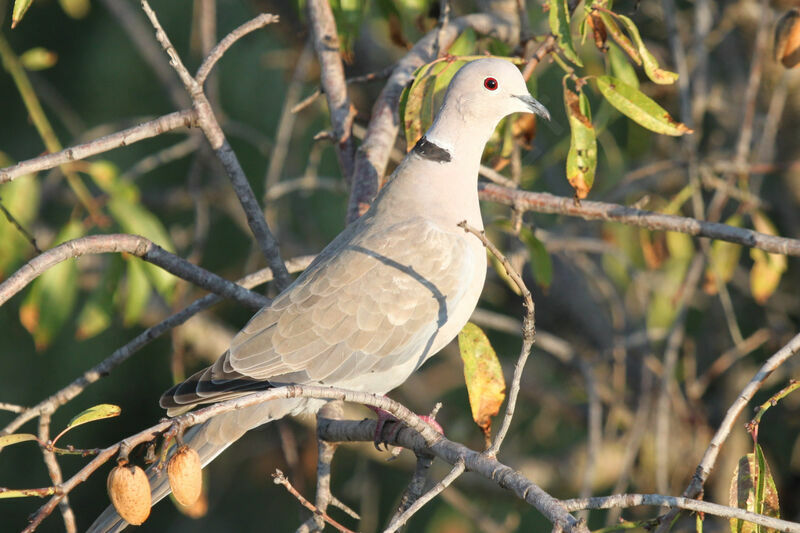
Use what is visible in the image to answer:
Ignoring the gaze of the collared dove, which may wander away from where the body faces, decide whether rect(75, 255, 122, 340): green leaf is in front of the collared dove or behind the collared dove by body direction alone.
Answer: behind

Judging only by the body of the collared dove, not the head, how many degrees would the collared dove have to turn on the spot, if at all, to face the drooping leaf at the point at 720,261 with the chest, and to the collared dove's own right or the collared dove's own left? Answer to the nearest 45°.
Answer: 0° — it already faces it

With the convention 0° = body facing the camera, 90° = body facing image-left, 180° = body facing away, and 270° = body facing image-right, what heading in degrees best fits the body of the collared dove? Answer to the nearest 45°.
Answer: approximately 270°

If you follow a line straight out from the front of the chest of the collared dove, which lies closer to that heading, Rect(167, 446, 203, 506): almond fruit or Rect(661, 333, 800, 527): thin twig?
the thin twig
